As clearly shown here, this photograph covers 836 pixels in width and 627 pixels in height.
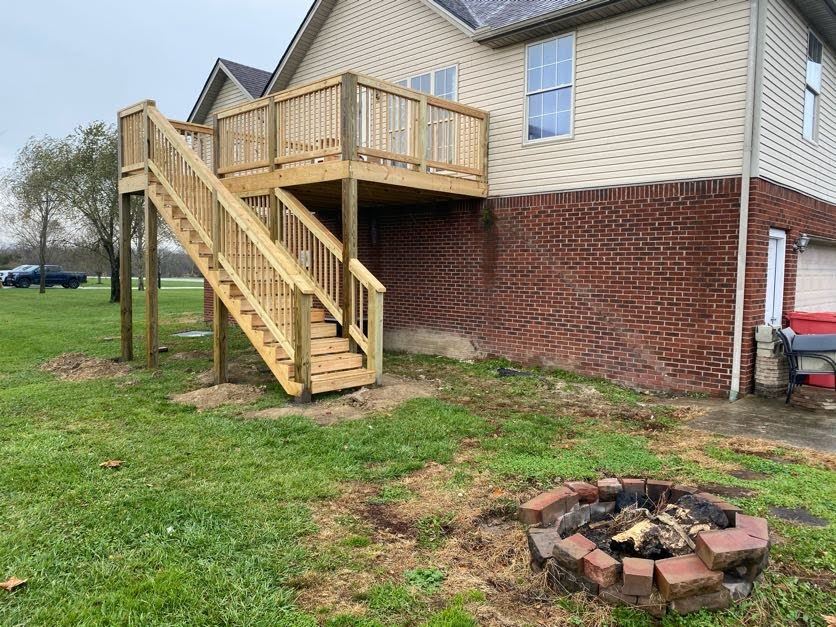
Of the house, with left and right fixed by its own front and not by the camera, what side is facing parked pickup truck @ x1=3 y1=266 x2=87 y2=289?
left

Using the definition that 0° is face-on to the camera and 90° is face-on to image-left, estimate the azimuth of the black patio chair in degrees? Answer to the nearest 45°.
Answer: approximately 270°

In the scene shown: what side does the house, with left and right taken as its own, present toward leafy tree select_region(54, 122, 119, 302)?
left
